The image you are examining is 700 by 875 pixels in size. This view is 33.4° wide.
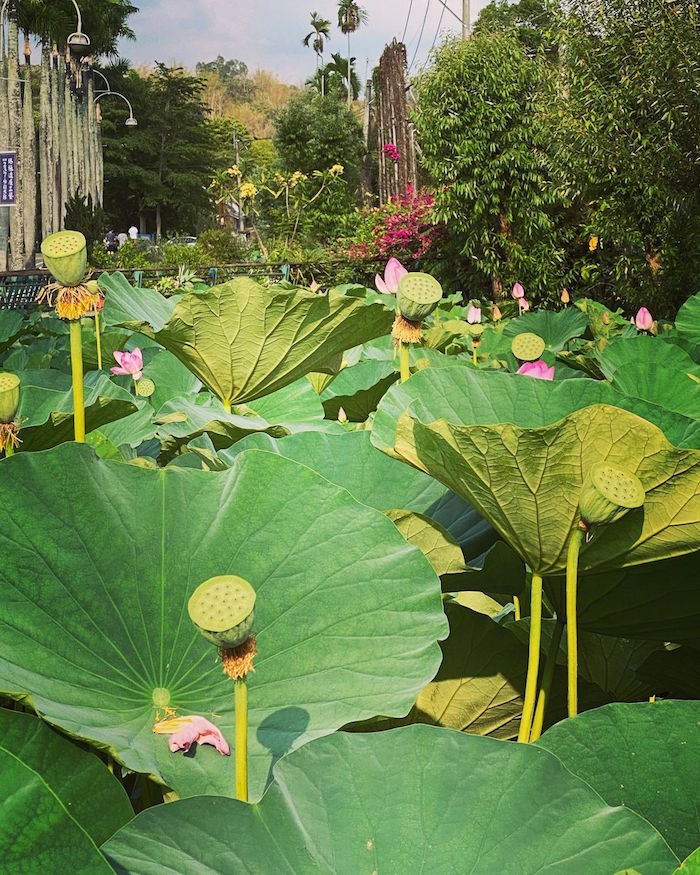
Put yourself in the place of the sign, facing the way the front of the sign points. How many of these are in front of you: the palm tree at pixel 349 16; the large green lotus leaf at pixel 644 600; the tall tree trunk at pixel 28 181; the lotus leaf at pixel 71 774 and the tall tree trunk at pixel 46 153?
2

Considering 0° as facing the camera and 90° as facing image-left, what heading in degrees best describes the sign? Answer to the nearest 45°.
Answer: approximately 0°

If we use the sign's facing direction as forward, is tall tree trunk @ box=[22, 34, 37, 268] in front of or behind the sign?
behind

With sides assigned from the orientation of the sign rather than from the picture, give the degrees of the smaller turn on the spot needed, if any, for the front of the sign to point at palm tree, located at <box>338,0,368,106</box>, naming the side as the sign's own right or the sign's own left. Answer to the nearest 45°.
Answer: approximately 135° to the sign's own left

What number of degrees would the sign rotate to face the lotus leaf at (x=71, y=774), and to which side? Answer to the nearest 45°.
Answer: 0° — it already faces it

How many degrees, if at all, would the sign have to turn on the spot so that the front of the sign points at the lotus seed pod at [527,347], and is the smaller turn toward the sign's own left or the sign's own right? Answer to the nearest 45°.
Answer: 0° — it already faces it
